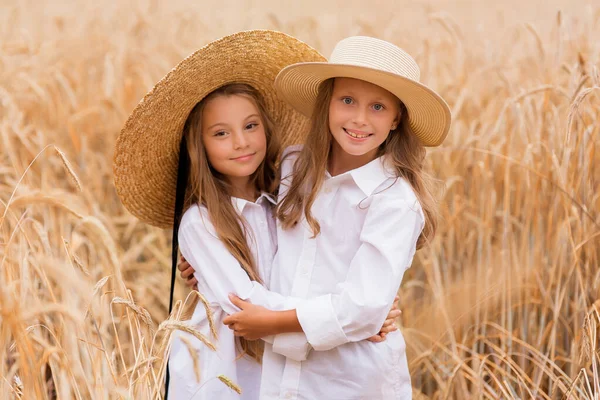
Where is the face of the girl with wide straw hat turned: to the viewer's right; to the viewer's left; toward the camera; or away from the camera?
toward the camera

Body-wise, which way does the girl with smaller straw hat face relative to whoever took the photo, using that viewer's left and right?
facing the viewer and to the left of the viewer

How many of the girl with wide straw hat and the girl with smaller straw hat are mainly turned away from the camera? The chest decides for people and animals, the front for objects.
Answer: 0

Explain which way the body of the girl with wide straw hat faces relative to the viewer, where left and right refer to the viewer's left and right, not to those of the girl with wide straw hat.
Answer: facing the viewer and to the right of the viewer

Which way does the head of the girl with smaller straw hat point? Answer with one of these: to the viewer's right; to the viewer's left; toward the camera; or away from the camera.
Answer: toward the camera
